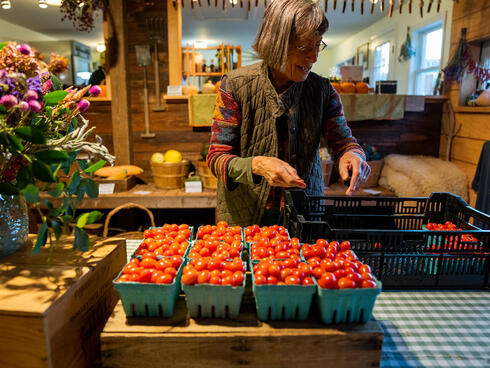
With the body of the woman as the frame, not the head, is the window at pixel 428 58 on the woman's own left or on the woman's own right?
on the woman's own left

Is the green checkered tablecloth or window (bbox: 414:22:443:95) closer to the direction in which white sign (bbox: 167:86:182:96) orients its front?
the green checkered tablecloth

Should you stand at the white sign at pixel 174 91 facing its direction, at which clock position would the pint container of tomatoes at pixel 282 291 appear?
The pint container of tomatoes is roughly at 12 o'clock from the white sign.

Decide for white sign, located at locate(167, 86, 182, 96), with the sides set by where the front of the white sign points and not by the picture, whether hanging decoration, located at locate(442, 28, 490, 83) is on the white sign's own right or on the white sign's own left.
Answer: on the white sign's own left

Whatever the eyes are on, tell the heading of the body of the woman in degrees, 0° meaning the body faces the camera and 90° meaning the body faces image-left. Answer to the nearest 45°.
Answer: approximately 315°

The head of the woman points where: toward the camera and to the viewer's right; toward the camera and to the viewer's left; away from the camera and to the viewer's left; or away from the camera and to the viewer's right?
toward the camera and to the viewer's right

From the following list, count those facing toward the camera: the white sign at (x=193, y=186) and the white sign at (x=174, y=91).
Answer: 2

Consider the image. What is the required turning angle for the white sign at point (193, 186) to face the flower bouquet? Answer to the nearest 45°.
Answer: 0° — it already faces it

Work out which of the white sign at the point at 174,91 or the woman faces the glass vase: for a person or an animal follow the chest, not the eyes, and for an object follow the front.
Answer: the white sign

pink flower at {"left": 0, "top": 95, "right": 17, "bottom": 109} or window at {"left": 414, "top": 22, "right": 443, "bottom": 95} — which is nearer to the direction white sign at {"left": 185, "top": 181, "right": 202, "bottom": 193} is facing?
the pink flower

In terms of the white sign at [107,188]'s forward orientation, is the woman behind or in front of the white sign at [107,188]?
in front
